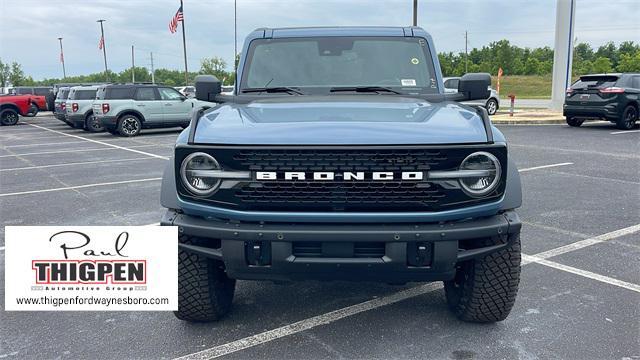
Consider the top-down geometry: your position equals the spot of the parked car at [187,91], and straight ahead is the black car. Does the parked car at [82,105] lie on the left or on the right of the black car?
right

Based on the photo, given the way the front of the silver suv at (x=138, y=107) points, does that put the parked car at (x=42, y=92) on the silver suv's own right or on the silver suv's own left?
on the silver suv's own left

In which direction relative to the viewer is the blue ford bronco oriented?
toward the camera

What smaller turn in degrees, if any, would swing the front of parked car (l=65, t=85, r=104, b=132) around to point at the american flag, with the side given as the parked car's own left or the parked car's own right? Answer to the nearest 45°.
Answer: approximately 45° to the parked car's own left

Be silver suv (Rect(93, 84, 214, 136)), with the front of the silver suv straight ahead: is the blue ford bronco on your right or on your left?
on your right

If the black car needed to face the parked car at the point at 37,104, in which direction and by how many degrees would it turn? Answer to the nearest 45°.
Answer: approximately 135° to its left

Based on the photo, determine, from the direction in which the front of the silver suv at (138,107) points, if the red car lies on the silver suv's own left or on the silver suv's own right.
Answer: on the silver suv's own left

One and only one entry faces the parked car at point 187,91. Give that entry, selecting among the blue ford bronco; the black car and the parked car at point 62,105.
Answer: the parked car at point 62,105

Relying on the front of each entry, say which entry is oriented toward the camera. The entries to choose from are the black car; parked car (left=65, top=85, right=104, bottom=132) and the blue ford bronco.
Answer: the blue ford bronco

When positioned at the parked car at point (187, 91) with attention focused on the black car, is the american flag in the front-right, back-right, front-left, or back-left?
back-left

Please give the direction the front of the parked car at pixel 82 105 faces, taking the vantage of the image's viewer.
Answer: facing away from the viewer and to the right of the viewer

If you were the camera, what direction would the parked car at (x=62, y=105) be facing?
facing away from the viewer and to the right of the viewer

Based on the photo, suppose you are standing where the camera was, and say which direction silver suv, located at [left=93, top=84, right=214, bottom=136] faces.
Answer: facing away from the viewer and to the right of the viewer

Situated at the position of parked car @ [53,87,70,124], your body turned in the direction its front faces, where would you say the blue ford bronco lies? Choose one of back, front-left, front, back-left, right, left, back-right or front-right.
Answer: back-right

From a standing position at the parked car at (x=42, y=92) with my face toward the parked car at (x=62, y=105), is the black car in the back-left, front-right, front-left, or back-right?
front-left
